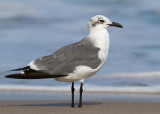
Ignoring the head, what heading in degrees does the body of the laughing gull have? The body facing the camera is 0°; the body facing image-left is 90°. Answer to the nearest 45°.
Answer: approximately 270°
